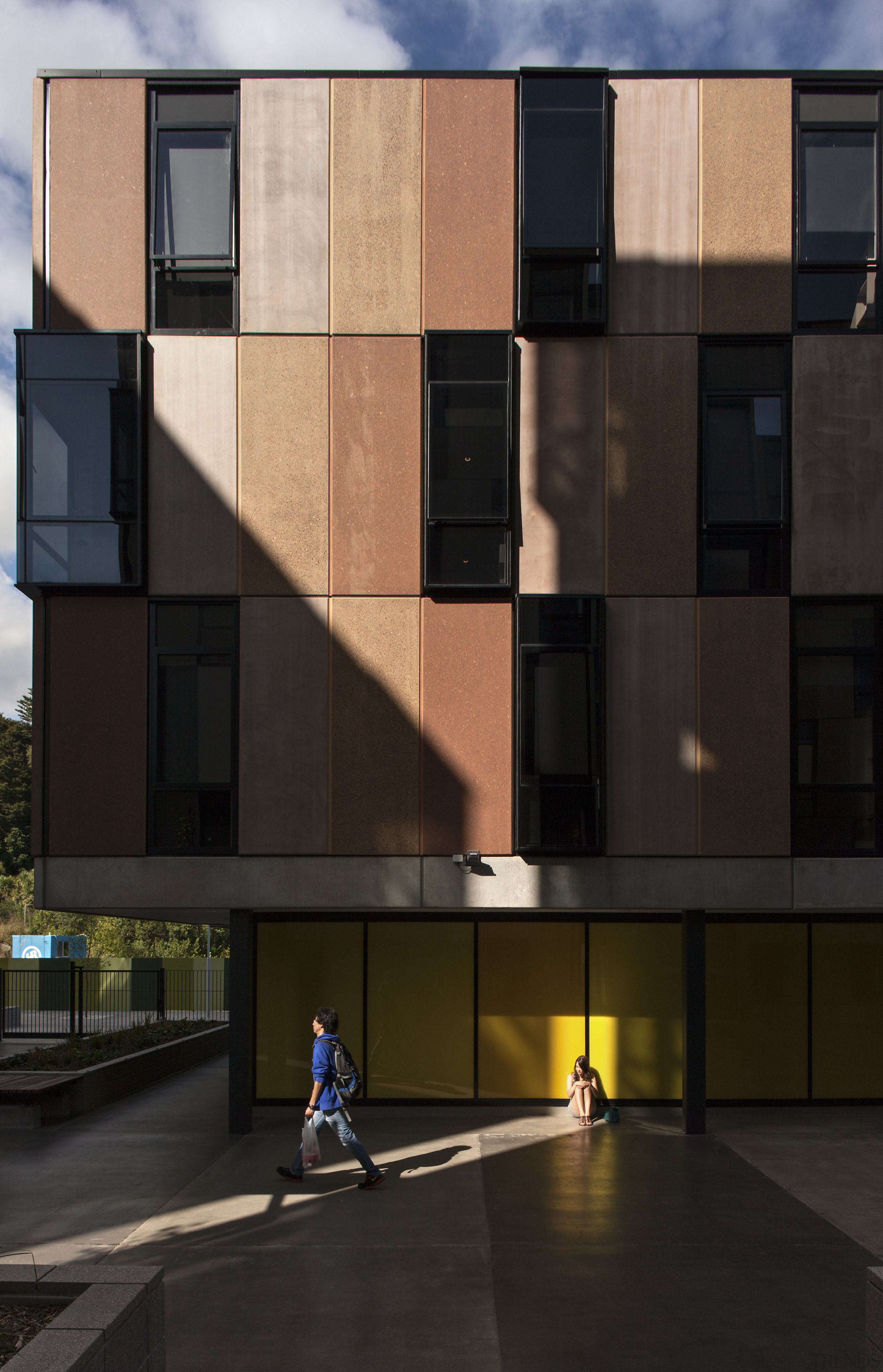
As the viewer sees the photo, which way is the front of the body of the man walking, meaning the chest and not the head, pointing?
to the viewer's left

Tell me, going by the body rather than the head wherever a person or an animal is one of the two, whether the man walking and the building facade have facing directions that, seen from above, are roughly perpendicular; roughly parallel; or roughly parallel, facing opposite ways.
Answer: roughly perpendicular

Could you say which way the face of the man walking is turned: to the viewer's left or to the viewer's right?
to the viewer's left

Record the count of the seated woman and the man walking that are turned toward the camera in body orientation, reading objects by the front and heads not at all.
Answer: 1

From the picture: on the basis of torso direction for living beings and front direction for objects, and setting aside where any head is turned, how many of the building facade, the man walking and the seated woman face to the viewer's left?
1

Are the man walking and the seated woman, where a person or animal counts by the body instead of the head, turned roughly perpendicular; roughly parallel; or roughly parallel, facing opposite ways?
roughly perpendicular

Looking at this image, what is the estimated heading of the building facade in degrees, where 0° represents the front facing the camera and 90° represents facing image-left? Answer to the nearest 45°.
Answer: approximately 0°
